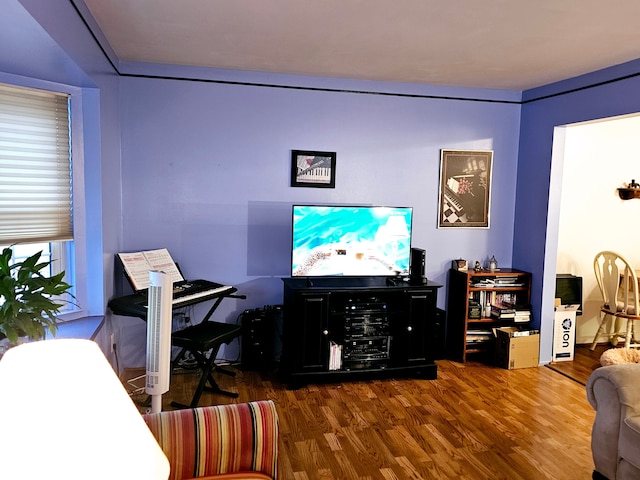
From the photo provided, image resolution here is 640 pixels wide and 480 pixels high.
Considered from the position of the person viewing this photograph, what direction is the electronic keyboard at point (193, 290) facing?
facing the viewer and to the right of the viewer

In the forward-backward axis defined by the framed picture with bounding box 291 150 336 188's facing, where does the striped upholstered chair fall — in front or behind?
in front

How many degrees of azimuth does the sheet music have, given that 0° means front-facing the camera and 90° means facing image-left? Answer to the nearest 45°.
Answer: approximately 315°

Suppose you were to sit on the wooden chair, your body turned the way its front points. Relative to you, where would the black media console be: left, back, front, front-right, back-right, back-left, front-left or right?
back

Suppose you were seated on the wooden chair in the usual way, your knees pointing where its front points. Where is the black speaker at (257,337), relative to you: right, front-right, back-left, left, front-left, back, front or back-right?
back

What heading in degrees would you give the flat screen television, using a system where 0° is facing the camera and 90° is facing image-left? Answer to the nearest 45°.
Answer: approximately 0°

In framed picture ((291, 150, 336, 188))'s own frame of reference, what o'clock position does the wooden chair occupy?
The wooden chair is roughly at 9 o'clock from the framed picture.
